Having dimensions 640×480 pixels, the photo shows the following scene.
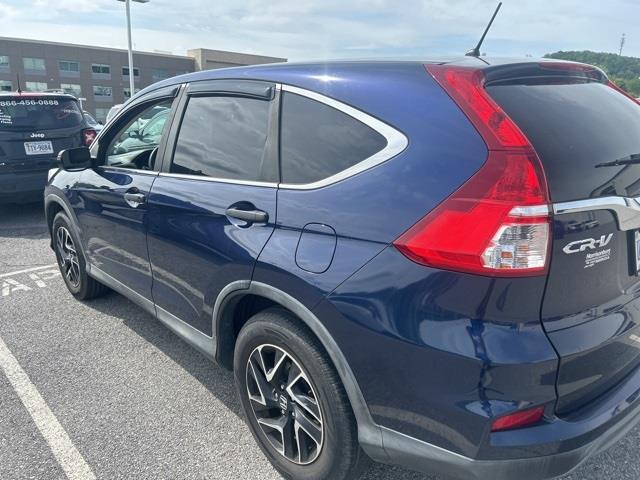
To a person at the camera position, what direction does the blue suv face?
facing away from the viewer and to the left of the viewer

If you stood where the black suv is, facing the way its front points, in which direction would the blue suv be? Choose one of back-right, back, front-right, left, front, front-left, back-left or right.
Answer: back

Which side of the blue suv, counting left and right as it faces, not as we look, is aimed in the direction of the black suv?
front

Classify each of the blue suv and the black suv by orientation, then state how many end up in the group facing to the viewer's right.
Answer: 0

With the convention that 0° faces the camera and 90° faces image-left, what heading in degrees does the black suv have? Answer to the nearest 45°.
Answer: approximately 180°
